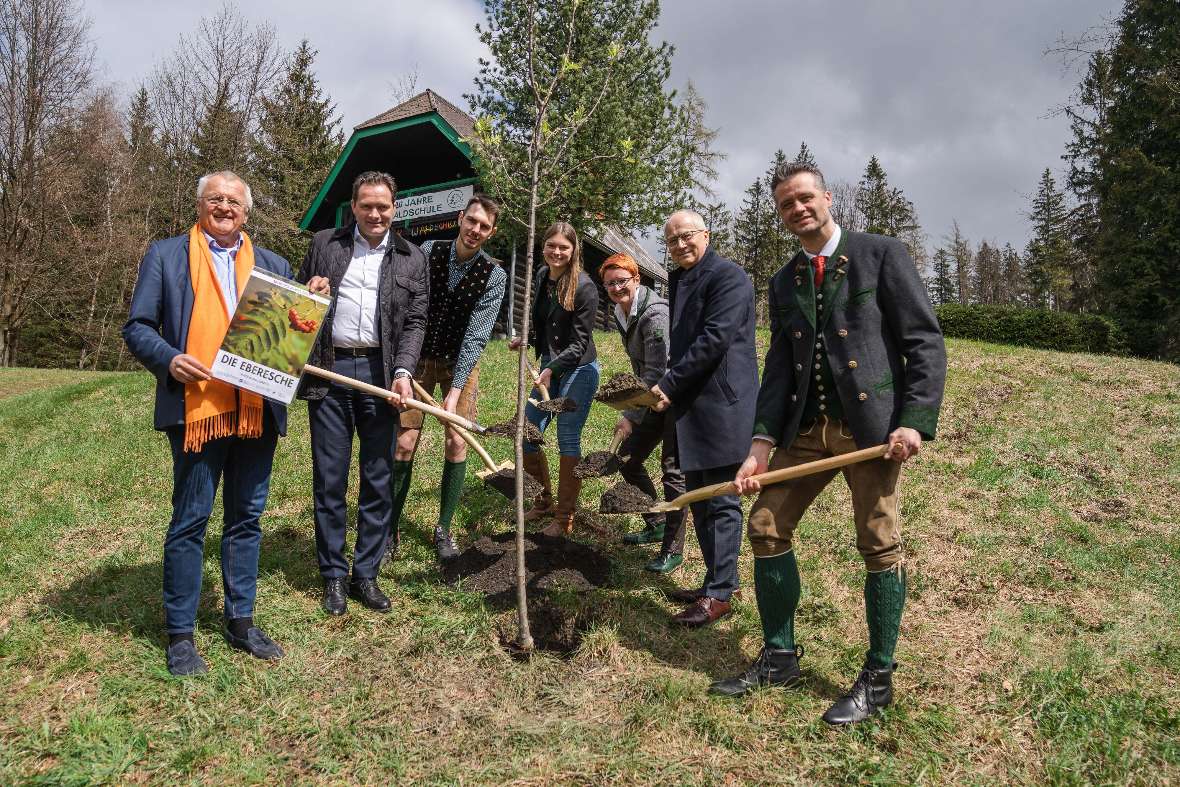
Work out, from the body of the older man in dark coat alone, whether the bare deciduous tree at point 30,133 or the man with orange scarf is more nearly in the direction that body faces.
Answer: the man with orange scarf

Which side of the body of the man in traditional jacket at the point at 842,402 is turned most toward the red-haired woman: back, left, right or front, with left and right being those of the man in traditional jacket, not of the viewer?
right

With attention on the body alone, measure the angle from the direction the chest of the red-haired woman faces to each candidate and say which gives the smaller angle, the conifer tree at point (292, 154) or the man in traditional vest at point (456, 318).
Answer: the man in traditional vest

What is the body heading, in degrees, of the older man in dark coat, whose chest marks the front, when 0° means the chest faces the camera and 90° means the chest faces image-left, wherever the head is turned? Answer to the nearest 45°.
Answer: approximately 45°

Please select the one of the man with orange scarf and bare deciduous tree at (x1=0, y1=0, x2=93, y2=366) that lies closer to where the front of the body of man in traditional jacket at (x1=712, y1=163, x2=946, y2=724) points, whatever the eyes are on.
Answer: the man with orange scarf

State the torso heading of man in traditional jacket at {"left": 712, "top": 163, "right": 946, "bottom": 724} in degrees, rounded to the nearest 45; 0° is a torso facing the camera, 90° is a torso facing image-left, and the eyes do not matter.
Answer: approximately 45°

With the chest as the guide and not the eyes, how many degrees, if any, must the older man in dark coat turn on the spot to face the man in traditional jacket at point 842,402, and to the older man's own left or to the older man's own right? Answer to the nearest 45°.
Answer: approximately 90° to the older man's own left

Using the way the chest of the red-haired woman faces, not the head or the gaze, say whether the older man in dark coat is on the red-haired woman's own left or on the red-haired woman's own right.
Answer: on the red-haired woman's own left
